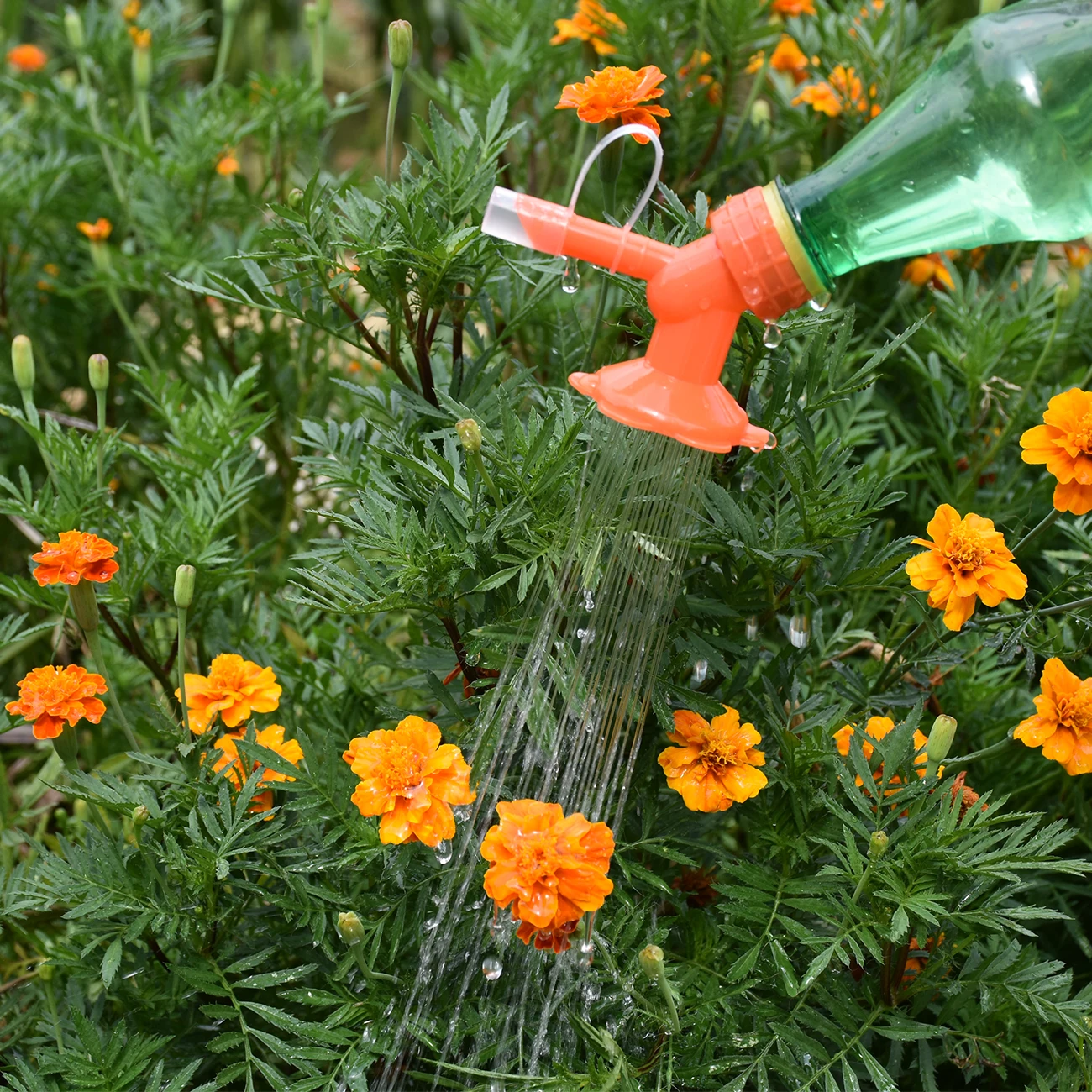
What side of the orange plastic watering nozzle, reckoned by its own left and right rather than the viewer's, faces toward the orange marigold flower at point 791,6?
right

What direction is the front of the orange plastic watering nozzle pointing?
to the viewer's left
